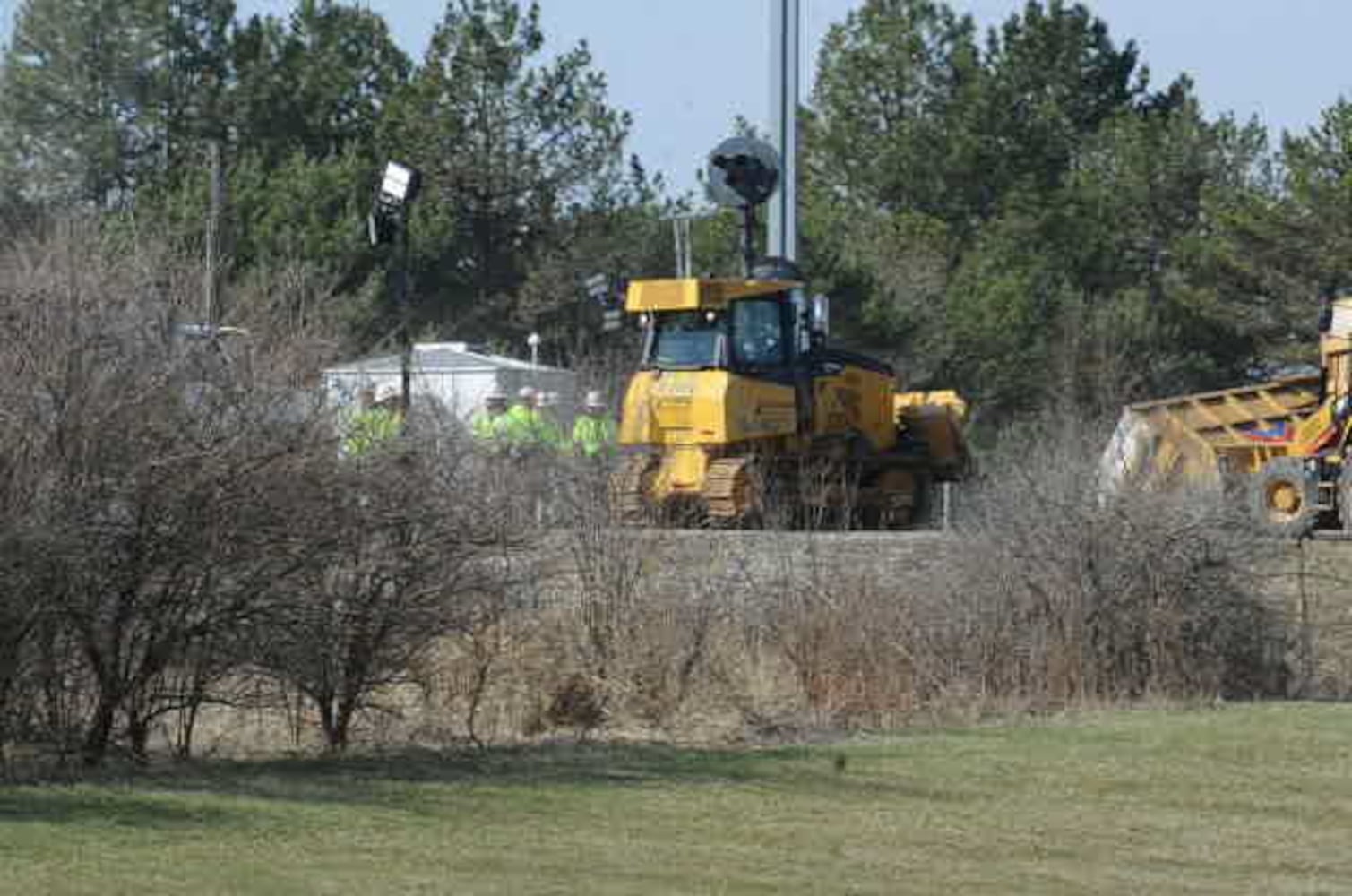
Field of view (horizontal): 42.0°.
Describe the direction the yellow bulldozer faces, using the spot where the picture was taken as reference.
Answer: facing away from the viewer and to the right of the viewer

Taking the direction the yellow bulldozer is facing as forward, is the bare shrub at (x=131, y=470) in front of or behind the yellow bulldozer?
behind

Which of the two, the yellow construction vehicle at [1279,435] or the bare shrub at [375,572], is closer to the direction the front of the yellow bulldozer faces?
the yellow construction vehicle
